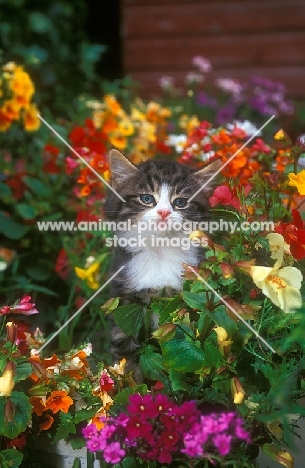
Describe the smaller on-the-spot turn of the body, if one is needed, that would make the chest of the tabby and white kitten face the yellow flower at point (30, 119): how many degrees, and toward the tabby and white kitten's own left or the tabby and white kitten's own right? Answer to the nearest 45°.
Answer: approximately 135° to the tabby and white kitten's own right

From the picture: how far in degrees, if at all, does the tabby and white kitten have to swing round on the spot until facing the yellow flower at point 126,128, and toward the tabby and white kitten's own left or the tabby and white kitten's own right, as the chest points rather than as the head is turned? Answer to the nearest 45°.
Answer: approximately 180°

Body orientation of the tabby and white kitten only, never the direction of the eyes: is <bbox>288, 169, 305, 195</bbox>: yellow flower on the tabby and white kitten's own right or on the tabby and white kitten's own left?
on the tabby and white kitten's own left

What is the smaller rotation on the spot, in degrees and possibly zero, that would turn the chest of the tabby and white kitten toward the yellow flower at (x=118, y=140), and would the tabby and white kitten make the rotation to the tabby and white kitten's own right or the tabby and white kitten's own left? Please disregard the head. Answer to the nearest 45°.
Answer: approximately 180°

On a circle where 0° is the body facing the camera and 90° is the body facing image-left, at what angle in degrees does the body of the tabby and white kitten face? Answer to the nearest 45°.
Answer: approximately 0°

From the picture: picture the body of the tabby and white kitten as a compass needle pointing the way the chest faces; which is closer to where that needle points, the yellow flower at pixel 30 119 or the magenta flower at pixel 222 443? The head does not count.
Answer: the magenta flower

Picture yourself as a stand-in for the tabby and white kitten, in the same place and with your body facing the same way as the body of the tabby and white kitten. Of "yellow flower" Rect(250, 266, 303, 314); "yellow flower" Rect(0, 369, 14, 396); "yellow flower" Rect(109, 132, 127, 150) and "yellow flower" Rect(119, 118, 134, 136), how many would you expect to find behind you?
2

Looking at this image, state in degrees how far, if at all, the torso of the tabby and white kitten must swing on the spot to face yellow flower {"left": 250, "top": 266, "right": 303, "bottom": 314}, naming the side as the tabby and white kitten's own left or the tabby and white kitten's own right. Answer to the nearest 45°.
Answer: approximately 45° to the tabby and white kitten's own left

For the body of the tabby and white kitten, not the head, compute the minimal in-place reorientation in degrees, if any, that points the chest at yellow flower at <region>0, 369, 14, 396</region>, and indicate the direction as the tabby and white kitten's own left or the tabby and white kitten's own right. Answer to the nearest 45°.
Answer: approximately 45° to the tabby and white kitten's own right

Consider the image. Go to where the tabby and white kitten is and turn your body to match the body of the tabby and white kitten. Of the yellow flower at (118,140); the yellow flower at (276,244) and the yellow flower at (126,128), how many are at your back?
2
